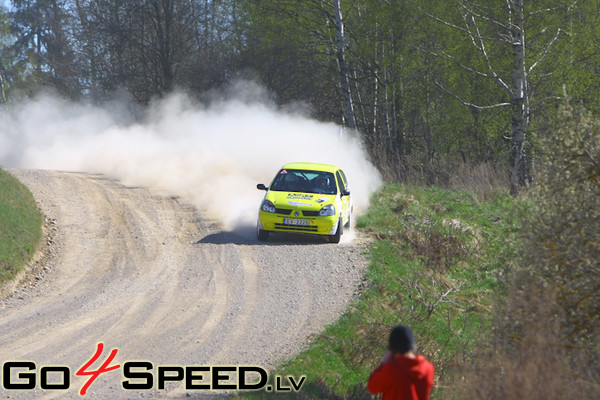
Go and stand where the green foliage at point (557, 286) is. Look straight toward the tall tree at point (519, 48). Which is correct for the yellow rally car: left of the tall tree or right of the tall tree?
left

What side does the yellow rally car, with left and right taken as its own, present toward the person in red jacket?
front

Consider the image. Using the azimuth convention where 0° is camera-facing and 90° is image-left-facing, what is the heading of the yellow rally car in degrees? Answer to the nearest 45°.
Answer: approximately 0°

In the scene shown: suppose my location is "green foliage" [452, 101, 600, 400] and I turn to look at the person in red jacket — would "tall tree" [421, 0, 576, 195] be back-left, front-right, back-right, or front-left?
back-right

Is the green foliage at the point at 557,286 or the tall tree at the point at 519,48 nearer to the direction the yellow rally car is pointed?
the green foliage

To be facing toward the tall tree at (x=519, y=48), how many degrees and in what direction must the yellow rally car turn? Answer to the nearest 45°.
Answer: approximately 135° to its left

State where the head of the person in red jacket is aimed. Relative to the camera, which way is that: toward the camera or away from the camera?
away from the camera
